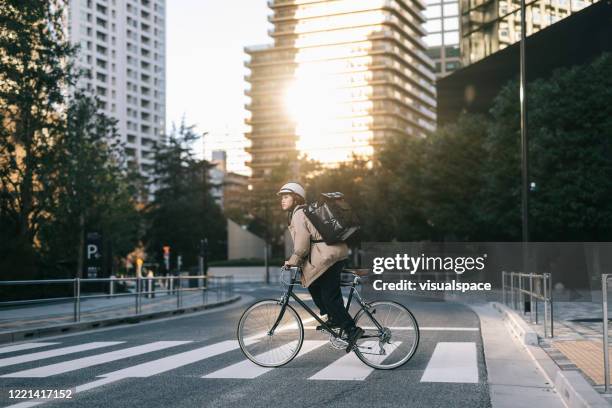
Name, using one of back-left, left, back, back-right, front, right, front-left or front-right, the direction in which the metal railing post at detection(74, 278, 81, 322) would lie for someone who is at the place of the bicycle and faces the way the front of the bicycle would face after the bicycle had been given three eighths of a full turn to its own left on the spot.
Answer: back

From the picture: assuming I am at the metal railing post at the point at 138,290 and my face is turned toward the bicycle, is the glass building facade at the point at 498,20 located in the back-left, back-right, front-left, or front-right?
back-left

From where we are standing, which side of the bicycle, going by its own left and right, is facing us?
left

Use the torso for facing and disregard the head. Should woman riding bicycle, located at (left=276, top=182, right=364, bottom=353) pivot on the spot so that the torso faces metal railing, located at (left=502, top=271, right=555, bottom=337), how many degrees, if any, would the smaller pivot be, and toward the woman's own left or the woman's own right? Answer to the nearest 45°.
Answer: approximately 135° to the woman's own right

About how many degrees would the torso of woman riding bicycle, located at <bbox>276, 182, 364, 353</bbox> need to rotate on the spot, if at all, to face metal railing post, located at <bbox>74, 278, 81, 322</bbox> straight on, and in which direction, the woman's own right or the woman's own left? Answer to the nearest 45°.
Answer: approximately 45° to the woman's own right

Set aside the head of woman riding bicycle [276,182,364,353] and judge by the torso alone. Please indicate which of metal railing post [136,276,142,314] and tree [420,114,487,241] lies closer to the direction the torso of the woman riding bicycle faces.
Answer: the metal railing post

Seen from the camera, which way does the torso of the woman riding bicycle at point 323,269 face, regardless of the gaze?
to the viewer's left
